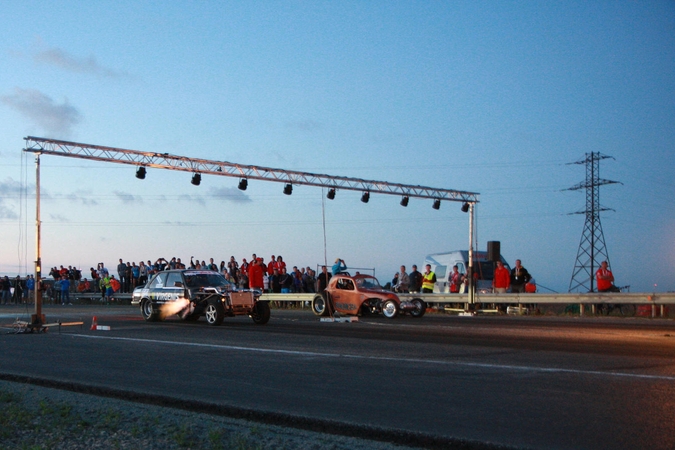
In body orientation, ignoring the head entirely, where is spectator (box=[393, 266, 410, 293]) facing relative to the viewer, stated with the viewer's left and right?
facing the viewer and to the left of the viewer

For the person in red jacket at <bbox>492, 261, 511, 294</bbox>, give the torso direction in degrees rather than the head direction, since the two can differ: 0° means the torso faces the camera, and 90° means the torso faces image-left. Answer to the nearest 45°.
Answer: approximately 45°

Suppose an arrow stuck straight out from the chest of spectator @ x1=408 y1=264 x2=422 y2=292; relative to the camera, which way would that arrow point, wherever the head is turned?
toward the camera

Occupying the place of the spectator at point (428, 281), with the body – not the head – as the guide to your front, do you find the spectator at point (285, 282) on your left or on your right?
on your right

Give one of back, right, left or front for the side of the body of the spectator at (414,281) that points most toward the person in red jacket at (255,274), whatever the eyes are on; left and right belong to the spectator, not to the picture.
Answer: right

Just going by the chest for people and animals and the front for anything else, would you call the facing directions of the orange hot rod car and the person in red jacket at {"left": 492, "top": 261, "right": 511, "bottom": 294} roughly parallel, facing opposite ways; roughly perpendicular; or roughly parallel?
roughly perpendicular

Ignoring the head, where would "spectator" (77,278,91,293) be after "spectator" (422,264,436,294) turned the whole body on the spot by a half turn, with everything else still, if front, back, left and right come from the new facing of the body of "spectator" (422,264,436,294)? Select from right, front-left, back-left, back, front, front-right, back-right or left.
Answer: left

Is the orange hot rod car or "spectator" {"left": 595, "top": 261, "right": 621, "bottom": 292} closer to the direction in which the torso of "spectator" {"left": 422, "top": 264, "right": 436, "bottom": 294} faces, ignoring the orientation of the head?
the orange hot rod car

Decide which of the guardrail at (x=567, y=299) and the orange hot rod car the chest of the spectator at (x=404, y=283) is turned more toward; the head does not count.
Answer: the orange hot rod car
